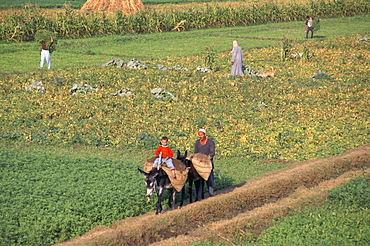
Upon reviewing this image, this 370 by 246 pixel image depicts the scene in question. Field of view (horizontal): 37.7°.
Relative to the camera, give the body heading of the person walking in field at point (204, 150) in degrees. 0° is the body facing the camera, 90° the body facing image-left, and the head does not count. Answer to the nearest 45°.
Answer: approximately 45°

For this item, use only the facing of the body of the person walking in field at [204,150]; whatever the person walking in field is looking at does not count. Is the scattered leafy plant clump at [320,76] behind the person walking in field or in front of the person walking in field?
behind

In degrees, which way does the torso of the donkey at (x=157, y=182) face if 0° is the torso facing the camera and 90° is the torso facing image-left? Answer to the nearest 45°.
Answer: approximately 45°

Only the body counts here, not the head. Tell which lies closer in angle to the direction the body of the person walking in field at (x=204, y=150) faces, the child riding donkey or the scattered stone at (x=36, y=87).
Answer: the child riding donkey

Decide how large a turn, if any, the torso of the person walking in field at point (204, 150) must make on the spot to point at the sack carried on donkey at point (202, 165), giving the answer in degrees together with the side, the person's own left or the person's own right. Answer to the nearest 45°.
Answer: approximately 45° to the person's own left

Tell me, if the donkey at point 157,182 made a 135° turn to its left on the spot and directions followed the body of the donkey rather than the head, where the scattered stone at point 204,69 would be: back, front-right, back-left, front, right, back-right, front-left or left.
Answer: left

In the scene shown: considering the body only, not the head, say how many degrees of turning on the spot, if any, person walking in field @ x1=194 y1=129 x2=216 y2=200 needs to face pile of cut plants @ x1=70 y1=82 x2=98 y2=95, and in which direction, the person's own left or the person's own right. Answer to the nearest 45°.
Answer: approximately 90° to the person's own right

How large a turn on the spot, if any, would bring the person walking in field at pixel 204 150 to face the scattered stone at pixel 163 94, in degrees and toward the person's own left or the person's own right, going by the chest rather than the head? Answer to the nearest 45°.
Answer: approximately 135° to the person's own right

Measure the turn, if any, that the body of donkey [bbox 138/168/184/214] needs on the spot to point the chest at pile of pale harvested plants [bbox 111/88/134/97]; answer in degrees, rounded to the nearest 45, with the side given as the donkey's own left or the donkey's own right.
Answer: approximately 135° to the donkey's own right

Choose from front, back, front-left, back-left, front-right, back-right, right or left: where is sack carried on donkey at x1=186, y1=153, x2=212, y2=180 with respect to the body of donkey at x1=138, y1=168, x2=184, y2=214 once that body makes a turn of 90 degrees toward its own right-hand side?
right

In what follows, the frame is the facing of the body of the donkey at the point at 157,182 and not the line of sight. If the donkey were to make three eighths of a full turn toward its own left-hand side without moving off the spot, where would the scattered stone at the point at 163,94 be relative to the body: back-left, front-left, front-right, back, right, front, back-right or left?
left
